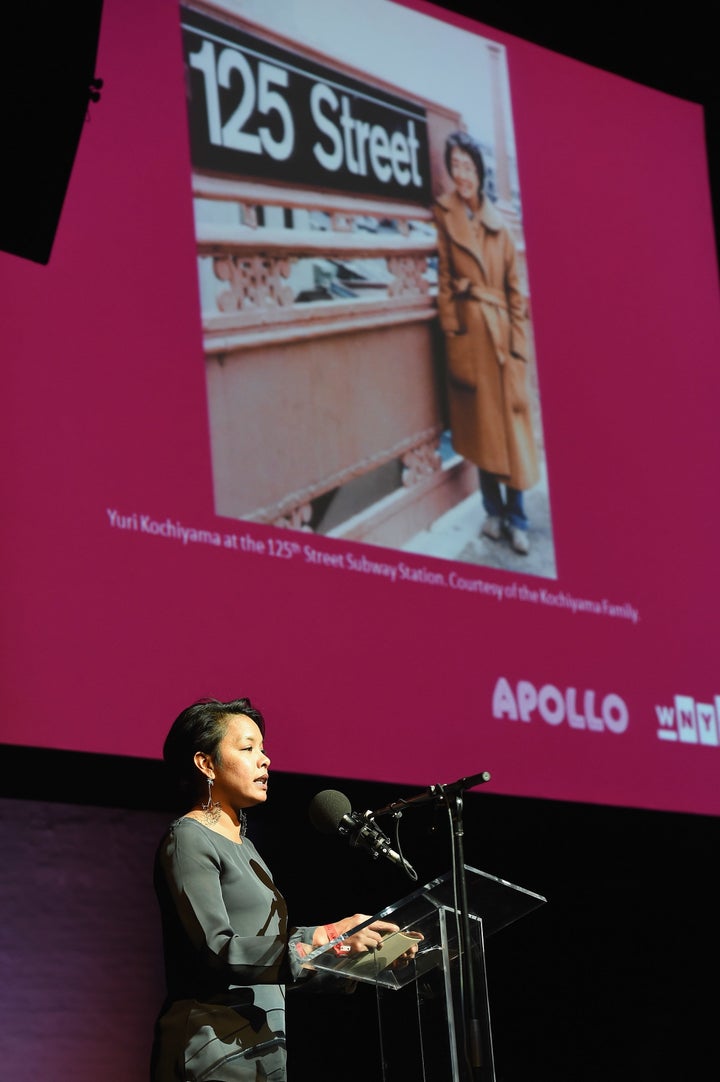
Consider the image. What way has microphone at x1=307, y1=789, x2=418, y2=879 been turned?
to the viewer's left
